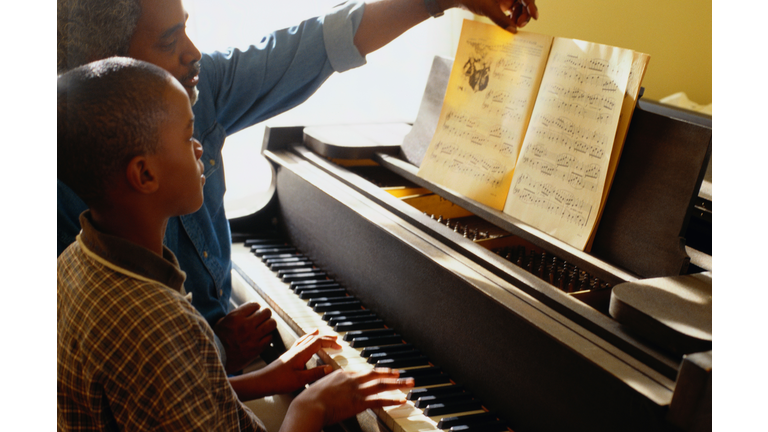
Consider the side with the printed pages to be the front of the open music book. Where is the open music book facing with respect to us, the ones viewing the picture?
facing the viewer and to the left of the viewer

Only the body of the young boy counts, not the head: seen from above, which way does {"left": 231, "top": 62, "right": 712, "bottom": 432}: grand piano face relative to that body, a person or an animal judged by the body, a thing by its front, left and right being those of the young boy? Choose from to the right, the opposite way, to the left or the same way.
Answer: the opposite way

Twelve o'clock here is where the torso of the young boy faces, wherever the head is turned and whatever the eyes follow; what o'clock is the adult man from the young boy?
The adult man is roughly at 11 o'clock from the young boy.

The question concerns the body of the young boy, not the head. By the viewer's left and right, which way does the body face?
facing away from the viewer and to the right of the viewer

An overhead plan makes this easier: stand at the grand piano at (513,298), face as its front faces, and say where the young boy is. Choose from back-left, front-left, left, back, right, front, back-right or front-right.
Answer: front

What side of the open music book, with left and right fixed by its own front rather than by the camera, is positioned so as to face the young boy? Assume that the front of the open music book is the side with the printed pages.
front

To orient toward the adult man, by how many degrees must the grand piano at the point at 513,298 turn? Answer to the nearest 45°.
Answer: approximately 90° to its right

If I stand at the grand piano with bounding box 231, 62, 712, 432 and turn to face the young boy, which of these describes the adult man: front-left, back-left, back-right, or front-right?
front-right

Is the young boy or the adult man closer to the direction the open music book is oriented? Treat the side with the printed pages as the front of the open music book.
the young boy

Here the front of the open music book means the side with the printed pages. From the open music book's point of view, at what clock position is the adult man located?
The adult man is roughly at 2 o'clock from the open music book.

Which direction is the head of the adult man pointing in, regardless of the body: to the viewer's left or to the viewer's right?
to the viewer's right
